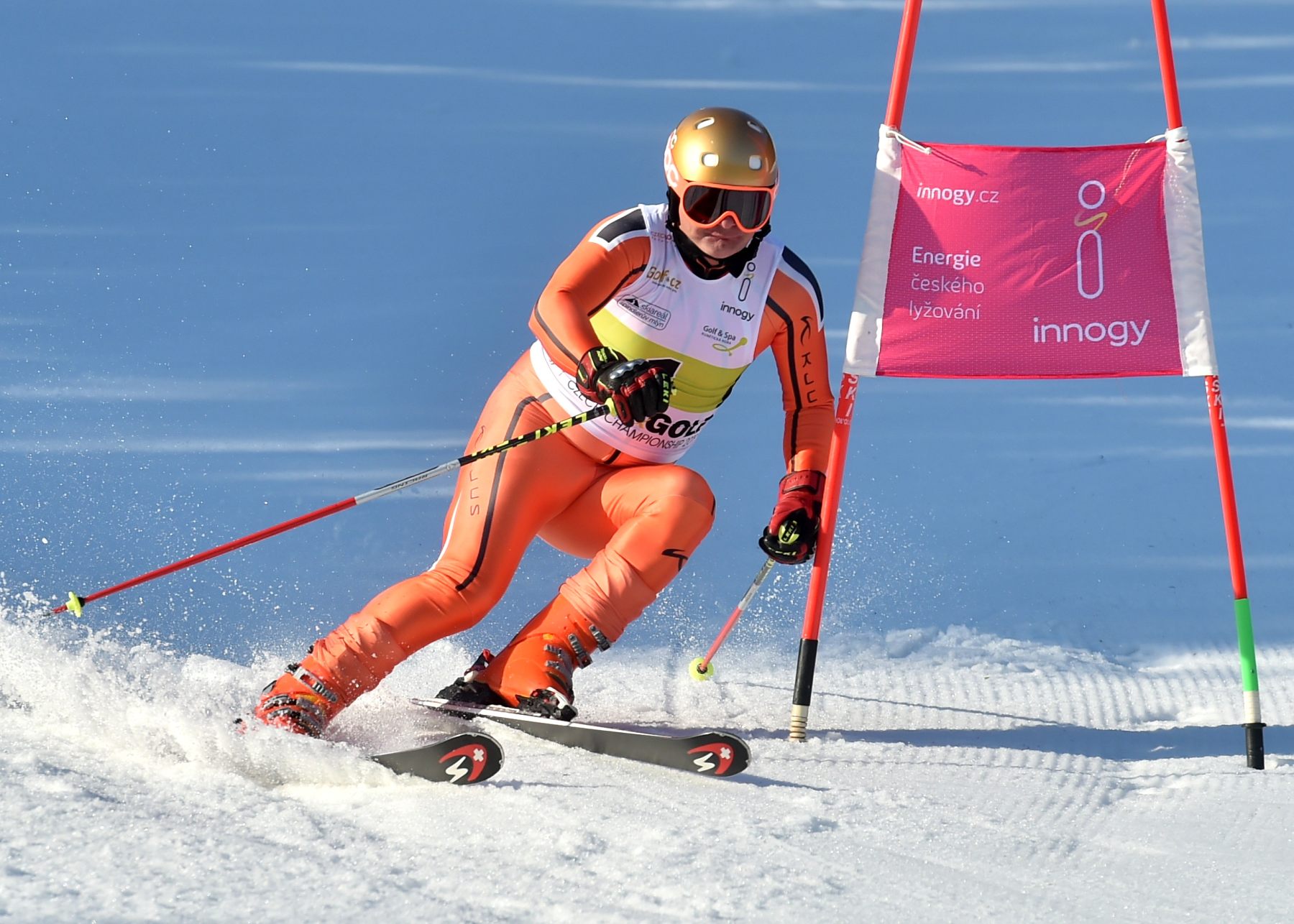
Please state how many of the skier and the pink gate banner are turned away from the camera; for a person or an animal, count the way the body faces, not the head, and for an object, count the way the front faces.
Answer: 0

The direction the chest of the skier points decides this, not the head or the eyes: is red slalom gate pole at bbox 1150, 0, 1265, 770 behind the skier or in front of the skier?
in front

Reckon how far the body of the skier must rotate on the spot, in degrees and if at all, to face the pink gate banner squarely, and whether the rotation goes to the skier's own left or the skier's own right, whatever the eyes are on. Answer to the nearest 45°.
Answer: approximately 45° to the skier's own left

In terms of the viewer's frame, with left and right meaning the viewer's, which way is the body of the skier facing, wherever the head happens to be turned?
facing the viewer and to the right of the viewer

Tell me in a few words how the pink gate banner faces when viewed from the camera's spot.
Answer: facing the viewer

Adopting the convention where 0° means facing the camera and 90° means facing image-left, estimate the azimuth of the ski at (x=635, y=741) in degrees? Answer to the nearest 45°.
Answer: approximately 315°

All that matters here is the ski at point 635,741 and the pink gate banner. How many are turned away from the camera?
0
